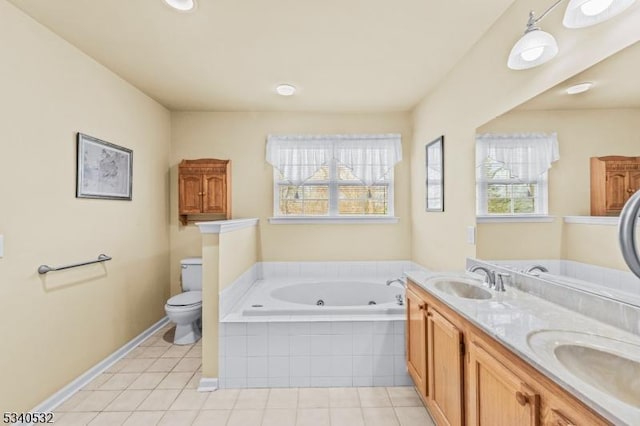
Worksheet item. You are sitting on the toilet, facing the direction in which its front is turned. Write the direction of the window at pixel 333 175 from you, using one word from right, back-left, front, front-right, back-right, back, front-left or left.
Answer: back-left

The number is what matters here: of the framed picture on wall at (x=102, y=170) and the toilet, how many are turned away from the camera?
0

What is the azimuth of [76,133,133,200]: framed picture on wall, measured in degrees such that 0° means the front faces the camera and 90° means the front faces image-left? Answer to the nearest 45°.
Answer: approximately 315°

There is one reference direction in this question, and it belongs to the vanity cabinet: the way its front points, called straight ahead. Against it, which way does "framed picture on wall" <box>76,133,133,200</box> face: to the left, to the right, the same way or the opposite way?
the opposite way

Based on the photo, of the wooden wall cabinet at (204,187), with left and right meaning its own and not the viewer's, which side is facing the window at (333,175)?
left

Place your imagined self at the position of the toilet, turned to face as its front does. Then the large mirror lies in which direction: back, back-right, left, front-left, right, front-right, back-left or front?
left

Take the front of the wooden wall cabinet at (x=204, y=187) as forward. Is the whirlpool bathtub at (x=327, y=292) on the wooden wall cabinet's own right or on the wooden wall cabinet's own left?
on the wooden wall cabinet's own left

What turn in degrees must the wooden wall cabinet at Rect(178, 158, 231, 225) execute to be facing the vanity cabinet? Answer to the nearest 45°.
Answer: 0° — it already faces it

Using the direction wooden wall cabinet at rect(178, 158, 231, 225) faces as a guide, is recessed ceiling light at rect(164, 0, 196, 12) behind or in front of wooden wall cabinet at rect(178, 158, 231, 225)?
in front

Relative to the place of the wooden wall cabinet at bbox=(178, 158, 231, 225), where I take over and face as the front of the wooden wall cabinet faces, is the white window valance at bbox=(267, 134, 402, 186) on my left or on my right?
on my left

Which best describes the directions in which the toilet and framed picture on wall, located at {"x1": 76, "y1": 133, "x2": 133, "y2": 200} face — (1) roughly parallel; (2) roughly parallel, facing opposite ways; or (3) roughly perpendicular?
roughly perpendicular

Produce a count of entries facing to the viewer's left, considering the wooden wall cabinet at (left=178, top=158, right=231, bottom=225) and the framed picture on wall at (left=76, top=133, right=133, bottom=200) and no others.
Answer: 0

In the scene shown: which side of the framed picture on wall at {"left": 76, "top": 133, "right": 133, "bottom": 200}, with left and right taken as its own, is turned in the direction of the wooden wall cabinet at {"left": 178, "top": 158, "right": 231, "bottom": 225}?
left
